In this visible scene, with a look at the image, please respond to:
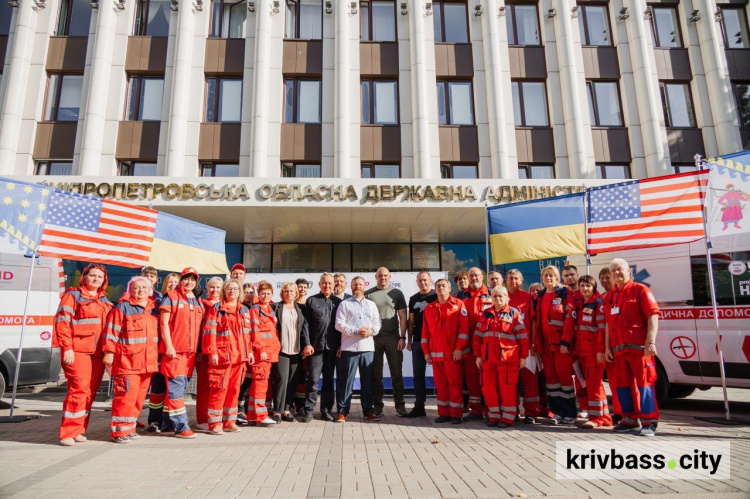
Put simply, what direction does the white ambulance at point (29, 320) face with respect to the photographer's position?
facing to the left of the viewer

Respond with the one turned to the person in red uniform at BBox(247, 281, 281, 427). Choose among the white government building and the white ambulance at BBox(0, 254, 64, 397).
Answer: the white government building

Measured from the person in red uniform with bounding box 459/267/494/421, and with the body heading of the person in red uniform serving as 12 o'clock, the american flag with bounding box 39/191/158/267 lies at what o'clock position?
The american flag is roughly at 3 o'clock from the person in red uniform.

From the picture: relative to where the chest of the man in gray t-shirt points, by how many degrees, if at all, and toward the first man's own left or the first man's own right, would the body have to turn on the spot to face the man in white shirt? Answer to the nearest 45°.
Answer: approximately 45° to the first man's own right

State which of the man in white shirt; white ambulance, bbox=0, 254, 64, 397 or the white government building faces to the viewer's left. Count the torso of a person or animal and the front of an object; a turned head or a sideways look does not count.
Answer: the white ambulance

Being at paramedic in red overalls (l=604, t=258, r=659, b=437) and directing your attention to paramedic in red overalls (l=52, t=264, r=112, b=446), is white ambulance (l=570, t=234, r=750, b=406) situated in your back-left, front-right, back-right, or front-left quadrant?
back-right

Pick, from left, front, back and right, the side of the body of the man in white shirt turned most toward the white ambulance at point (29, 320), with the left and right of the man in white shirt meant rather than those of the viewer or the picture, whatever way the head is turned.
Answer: right

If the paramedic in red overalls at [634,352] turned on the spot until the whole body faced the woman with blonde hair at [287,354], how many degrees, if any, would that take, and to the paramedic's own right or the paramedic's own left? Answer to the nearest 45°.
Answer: approximately 45° to the paramedic's own right
